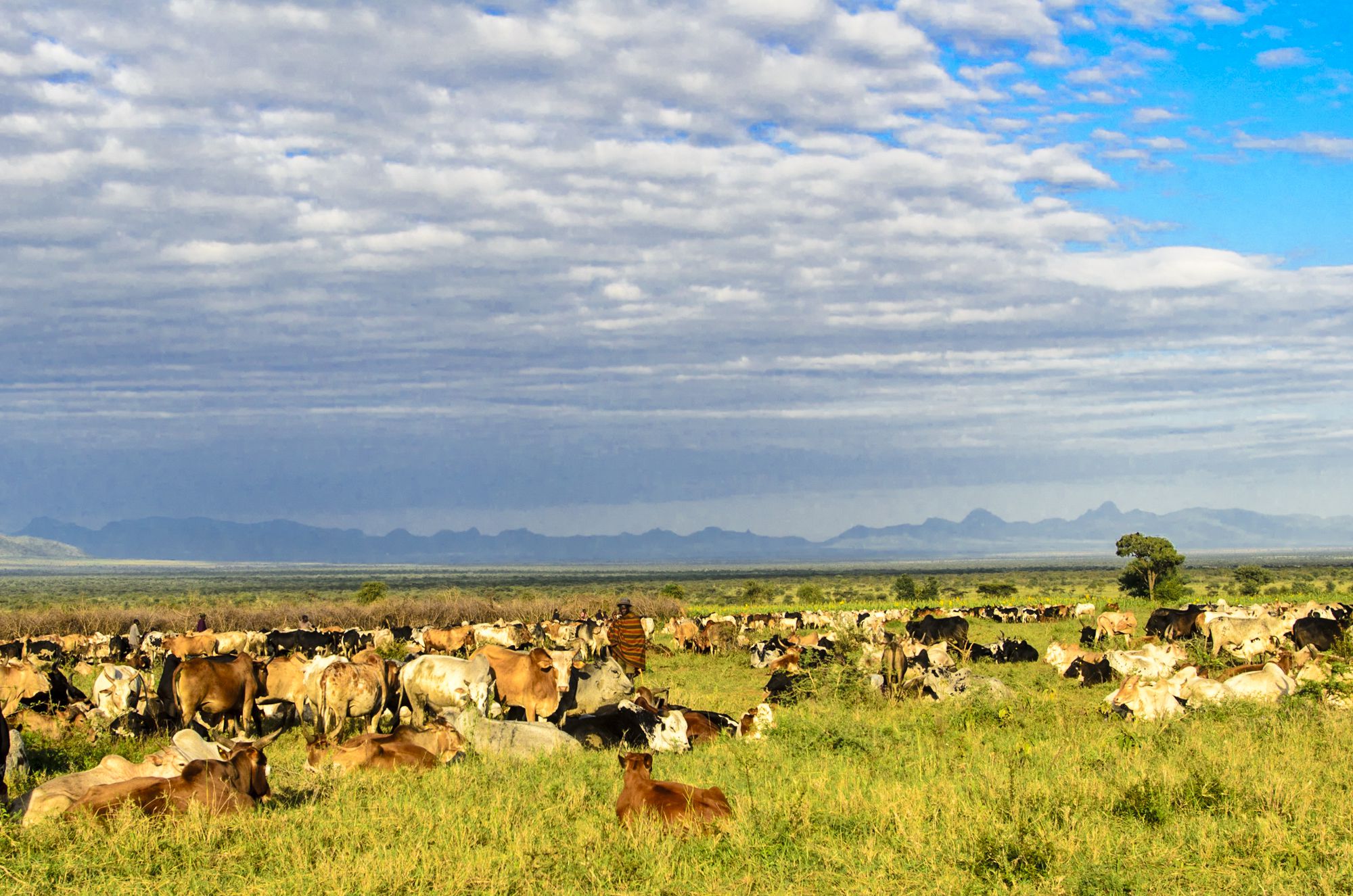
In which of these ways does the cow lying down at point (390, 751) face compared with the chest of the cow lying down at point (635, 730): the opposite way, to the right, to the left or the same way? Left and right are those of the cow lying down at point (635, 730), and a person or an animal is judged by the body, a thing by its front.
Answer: the opposite way

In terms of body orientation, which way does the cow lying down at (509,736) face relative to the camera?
to the viewer's left

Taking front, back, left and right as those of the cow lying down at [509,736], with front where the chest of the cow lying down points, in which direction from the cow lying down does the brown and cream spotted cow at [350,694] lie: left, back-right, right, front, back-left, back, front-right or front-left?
front-right

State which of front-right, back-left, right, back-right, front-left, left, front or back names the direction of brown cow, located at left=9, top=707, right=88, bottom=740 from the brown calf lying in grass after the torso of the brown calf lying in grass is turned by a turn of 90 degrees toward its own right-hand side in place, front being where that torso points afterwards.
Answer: front-left

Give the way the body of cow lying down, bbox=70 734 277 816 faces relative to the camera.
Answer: to the viewer's right

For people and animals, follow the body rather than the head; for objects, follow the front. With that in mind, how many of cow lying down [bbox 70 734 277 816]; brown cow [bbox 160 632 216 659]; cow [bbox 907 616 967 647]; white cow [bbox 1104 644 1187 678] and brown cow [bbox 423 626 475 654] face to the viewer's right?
2

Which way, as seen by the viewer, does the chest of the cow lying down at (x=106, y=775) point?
to the viewer's right

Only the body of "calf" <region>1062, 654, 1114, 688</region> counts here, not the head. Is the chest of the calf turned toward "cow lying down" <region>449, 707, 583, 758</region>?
no

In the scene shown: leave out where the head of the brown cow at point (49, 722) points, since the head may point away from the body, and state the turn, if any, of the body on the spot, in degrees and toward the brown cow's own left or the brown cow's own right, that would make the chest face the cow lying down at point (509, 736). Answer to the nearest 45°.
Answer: approximately 45° to the brown cow's own right

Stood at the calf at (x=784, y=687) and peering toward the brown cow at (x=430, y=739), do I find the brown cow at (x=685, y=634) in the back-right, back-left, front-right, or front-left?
back-right

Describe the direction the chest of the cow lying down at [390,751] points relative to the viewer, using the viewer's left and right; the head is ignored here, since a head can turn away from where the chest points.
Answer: facing to the left of the viewer

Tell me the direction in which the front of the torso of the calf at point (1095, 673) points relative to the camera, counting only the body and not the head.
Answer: to the viewer's left
